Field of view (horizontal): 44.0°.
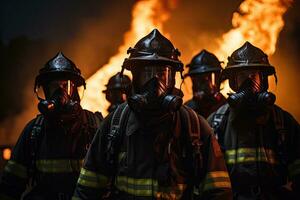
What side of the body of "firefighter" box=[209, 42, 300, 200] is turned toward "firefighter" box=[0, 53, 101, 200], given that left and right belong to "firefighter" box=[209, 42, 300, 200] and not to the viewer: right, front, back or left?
right

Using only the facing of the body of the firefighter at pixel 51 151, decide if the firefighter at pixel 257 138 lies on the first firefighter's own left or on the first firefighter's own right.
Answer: on the first firefighter's own left

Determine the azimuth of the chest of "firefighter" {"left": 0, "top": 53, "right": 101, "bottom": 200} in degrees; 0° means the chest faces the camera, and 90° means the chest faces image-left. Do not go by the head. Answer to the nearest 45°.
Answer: approximately 0°

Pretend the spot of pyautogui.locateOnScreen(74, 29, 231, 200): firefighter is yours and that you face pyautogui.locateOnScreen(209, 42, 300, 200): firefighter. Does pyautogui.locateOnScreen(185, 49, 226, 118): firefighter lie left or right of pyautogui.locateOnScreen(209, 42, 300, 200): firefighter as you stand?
left

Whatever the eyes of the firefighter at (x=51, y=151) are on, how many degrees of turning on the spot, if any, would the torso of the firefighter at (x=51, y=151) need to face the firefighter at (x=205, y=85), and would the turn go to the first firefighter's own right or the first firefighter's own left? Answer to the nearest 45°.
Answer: approximately 135° to the first firefighter's own left

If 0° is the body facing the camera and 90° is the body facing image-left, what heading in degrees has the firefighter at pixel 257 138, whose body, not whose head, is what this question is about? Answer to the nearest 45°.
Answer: approximately 0°
